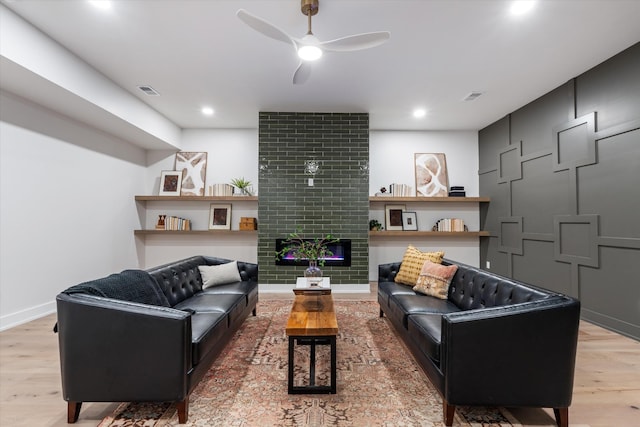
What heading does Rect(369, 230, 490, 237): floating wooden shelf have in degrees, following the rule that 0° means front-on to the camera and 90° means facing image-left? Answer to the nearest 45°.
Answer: approximately 0°

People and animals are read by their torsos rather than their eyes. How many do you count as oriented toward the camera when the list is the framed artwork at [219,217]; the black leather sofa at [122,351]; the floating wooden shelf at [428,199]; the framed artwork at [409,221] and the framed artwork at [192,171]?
4

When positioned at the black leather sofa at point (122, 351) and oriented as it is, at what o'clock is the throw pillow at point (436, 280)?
The throw pillow is roughly at 12 o'clock from the black leather sofa.

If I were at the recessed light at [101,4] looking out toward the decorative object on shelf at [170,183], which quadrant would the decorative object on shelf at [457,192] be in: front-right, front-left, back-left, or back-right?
front-right

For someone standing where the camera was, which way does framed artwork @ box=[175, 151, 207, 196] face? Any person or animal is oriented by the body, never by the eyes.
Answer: facing the viewer

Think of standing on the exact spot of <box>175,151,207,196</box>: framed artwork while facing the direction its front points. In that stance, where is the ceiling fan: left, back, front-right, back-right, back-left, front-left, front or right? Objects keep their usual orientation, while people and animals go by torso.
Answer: front

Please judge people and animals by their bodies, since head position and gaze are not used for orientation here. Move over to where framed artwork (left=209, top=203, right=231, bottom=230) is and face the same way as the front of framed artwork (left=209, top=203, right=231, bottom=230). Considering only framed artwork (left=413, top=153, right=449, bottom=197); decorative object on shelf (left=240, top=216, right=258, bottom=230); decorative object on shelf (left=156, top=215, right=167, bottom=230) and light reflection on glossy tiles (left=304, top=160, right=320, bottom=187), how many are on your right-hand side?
1

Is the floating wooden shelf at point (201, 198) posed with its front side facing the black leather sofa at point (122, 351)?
yes

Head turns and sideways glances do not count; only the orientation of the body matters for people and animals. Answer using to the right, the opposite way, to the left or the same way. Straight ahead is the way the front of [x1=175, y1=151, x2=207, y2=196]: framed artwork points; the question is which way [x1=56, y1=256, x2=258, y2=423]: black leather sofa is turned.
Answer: to the left

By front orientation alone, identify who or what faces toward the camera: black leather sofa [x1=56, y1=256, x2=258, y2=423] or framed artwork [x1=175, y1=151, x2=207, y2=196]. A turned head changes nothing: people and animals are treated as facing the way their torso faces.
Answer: the framed artwork

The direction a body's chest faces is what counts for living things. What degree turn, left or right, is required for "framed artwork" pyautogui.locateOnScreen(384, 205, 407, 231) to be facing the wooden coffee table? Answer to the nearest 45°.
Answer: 0° — it already faces it

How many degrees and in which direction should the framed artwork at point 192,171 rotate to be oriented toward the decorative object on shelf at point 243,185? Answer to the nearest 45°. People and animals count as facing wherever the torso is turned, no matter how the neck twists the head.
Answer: approximately 45° to its left

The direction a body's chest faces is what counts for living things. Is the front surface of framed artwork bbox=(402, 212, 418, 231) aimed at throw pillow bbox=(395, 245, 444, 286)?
yes

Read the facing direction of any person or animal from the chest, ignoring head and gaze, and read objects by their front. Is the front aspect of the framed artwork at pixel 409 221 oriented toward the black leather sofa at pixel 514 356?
yes
